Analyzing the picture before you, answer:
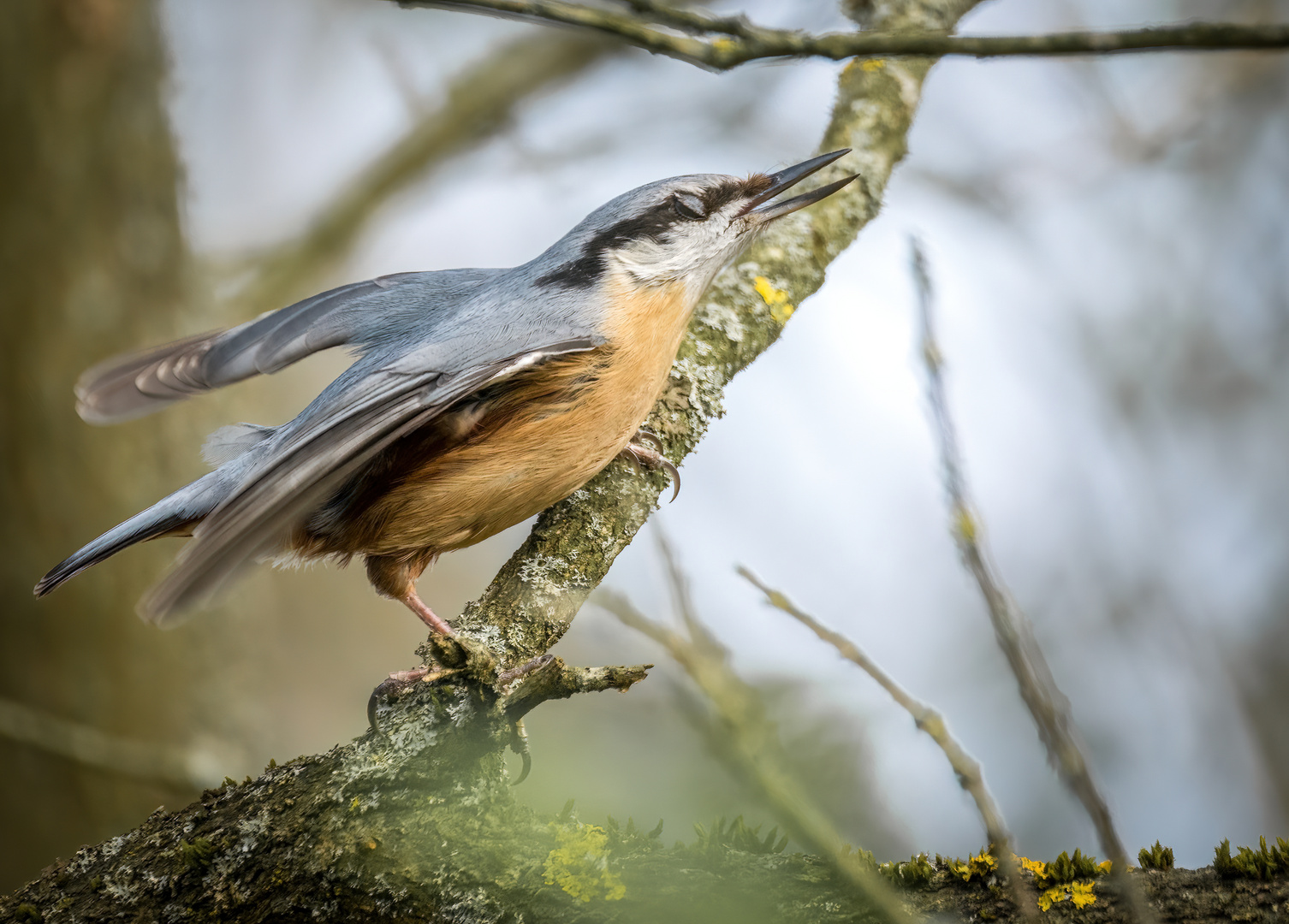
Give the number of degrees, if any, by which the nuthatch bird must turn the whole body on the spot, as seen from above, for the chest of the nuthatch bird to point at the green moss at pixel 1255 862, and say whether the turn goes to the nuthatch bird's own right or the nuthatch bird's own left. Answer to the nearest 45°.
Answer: approximately 45° to the nuthatch bird's own right

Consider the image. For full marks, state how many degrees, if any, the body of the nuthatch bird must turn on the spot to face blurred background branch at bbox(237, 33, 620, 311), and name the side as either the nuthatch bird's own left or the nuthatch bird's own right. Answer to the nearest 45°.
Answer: approximately 90° to the nuthatch bird's own left

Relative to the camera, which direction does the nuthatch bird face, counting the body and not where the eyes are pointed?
to the viewer's right

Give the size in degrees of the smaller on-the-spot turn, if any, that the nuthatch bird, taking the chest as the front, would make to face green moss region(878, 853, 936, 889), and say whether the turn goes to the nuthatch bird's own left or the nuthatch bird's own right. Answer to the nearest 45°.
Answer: approximately 45° to the nuthatch bird's own right

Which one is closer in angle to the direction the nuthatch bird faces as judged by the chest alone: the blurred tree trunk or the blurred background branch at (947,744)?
the blurred background branch
